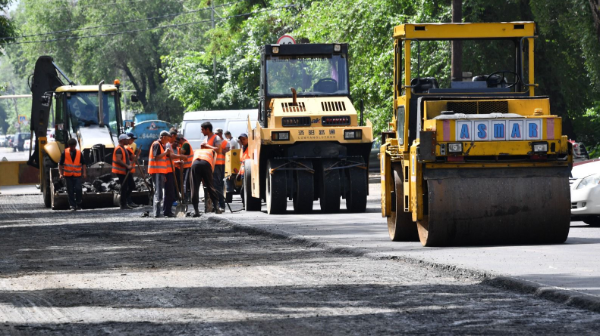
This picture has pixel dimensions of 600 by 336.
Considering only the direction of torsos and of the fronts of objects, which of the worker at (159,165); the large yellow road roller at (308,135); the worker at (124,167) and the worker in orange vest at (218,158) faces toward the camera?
the large yellow road roller

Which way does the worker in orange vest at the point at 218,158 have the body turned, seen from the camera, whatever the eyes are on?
to the viewer's left

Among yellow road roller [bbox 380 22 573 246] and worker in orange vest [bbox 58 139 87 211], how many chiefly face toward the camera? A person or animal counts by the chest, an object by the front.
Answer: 2

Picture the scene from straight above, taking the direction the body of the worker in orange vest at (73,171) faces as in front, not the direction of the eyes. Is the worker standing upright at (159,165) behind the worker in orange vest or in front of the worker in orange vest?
in front

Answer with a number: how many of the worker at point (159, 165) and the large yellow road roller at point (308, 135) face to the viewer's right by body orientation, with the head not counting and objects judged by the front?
1

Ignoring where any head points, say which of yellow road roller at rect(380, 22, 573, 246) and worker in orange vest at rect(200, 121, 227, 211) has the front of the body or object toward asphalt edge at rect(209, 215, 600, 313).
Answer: the yellow road roller

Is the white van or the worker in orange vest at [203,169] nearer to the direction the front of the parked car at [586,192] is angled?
the worker in orange vest

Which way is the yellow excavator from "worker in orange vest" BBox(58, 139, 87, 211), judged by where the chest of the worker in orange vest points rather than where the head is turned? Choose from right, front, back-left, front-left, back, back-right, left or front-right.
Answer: back
